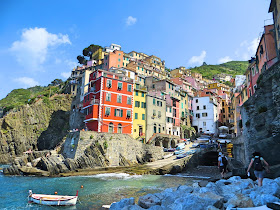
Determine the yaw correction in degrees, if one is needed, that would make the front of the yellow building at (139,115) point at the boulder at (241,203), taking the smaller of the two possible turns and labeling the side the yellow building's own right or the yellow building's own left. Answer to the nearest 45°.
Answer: approximately 45° to the yellow building's own right

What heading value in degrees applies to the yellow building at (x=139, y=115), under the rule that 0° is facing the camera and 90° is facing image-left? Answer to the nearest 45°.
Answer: approximately 315°

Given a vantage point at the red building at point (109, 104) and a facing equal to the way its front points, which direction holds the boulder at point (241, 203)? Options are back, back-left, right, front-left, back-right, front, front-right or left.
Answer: front-right

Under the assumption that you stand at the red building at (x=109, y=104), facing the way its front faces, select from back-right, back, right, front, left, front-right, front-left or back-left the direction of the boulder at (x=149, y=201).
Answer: front-right

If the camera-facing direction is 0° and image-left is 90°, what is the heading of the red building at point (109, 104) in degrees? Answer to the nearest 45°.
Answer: approximately 315°

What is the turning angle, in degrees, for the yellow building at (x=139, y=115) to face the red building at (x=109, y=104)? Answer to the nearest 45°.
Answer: approximately 90° to its right

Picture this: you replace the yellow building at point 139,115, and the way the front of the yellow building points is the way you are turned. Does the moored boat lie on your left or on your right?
on your right
